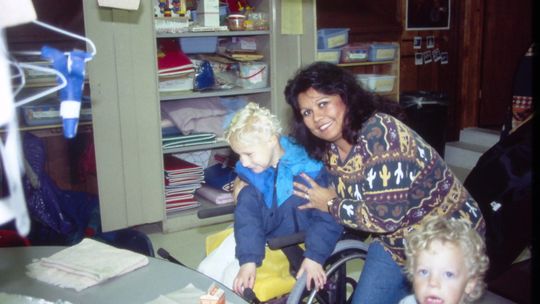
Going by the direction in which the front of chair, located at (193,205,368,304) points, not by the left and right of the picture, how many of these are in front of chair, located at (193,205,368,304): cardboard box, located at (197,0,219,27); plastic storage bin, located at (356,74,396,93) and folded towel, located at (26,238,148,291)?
1

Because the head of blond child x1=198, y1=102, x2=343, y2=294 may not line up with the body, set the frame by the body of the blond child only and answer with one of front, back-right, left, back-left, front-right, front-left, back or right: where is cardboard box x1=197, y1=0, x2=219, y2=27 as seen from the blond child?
back-right

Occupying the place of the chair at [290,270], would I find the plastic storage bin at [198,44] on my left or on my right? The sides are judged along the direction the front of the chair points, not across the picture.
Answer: on my right

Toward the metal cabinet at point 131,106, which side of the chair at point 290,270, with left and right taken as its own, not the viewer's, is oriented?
right

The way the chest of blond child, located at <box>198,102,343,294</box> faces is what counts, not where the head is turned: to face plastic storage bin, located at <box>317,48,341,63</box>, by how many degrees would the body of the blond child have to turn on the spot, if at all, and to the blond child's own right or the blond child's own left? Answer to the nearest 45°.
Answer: approximately 135° to the blond child's own right

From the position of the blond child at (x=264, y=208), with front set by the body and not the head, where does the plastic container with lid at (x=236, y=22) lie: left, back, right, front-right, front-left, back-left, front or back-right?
back-right

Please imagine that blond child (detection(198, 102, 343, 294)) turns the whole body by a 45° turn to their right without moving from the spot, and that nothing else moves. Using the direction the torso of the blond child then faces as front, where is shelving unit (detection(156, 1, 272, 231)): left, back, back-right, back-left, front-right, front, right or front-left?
right

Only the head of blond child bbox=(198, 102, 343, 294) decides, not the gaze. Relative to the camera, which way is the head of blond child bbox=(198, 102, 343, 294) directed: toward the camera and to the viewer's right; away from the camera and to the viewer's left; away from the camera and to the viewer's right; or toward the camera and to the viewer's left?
toward the camera and to the viewer's left

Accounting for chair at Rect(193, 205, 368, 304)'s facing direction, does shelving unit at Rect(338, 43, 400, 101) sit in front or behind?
behind

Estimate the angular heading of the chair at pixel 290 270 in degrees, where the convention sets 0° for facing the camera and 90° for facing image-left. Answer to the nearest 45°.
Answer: approximately 45°

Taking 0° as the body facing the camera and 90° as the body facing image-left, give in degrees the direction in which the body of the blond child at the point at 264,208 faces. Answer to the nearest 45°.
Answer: approximately 45°

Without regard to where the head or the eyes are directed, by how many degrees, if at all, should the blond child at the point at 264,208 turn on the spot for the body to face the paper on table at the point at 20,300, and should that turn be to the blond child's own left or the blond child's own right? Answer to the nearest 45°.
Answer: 0° — they already face it
